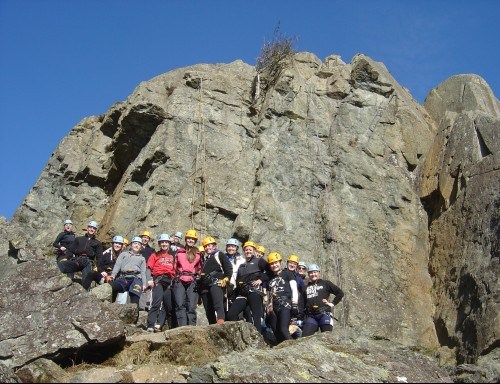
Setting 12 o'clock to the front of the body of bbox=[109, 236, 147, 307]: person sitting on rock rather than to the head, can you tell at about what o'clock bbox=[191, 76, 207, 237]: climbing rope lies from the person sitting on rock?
The climbing rope is roughly at 7 o'clock from the person sitting on rock.

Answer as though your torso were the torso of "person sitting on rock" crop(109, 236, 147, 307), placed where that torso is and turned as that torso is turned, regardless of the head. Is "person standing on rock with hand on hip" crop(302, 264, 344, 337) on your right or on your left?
on your left

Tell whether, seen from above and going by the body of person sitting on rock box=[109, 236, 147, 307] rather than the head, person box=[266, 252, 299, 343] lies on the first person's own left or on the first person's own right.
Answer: on the first person's own left

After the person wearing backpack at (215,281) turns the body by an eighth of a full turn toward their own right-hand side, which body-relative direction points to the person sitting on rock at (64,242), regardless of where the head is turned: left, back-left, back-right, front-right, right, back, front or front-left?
front-right

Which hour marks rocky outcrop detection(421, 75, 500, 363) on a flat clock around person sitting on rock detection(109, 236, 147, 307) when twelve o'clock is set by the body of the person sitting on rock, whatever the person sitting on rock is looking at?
The rocky outcrop is roughly at 9 o'clock from the person sitting on rock.

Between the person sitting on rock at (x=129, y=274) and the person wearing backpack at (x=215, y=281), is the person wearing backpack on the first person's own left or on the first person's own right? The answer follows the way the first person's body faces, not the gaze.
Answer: on the first person's own left

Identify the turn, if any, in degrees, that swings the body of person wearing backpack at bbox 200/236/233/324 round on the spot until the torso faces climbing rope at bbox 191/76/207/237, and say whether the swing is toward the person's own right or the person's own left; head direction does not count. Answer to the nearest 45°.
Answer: approximately 135° to the person's own right

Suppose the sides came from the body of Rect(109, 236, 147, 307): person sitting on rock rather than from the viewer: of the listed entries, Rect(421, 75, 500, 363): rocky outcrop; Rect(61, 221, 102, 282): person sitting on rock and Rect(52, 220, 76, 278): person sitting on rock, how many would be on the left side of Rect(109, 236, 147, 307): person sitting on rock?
1

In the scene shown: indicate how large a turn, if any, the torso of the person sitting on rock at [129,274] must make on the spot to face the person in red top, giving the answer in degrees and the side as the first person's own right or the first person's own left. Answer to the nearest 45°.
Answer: approximately 45° to the first person's own left

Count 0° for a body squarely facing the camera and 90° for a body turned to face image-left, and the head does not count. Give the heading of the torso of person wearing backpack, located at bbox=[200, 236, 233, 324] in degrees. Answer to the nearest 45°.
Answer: approximately 45°

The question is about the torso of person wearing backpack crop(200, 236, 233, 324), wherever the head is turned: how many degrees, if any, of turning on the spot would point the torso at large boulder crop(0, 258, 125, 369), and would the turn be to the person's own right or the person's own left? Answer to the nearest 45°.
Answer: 0° — they already face it

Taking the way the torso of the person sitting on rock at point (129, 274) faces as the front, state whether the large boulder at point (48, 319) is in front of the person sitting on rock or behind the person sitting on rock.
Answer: in front

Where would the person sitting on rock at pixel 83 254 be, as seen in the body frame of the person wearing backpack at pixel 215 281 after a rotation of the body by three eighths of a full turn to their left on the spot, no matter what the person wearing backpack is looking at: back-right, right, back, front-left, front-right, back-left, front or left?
back-left

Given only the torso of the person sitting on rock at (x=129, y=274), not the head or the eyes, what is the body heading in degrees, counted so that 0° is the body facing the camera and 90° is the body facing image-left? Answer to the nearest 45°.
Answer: approximately 0°

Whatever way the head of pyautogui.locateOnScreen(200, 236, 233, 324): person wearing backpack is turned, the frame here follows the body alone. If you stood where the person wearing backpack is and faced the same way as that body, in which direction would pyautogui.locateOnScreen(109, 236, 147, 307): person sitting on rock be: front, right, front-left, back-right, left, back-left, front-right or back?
right
